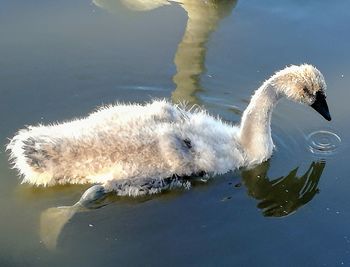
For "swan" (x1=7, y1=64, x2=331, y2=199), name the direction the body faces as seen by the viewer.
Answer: to the viewer's right
